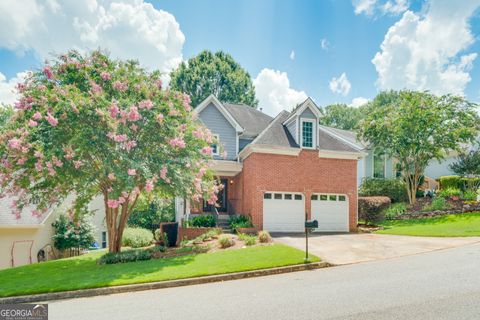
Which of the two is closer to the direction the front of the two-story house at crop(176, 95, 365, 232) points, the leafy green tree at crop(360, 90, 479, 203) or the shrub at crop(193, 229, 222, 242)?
the shrub

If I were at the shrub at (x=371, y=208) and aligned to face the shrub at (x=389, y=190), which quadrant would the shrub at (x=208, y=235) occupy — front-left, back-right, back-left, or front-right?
back-left

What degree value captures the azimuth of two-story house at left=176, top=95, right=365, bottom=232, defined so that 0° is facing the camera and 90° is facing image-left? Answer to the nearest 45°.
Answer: approximately 0°

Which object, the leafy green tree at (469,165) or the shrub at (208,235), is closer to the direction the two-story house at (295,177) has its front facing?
the shrub

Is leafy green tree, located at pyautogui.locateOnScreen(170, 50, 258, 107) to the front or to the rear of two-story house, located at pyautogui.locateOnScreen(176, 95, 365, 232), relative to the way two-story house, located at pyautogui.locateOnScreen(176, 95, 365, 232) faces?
to the rear

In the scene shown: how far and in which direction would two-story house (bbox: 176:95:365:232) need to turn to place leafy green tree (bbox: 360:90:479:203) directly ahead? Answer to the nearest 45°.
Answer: approximately 135° to its left

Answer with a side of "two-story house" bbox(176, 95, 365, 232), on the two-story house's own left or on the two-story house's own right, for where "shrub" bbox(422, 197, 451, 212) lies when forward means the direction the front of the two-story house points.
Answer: on the two-story house's own left
